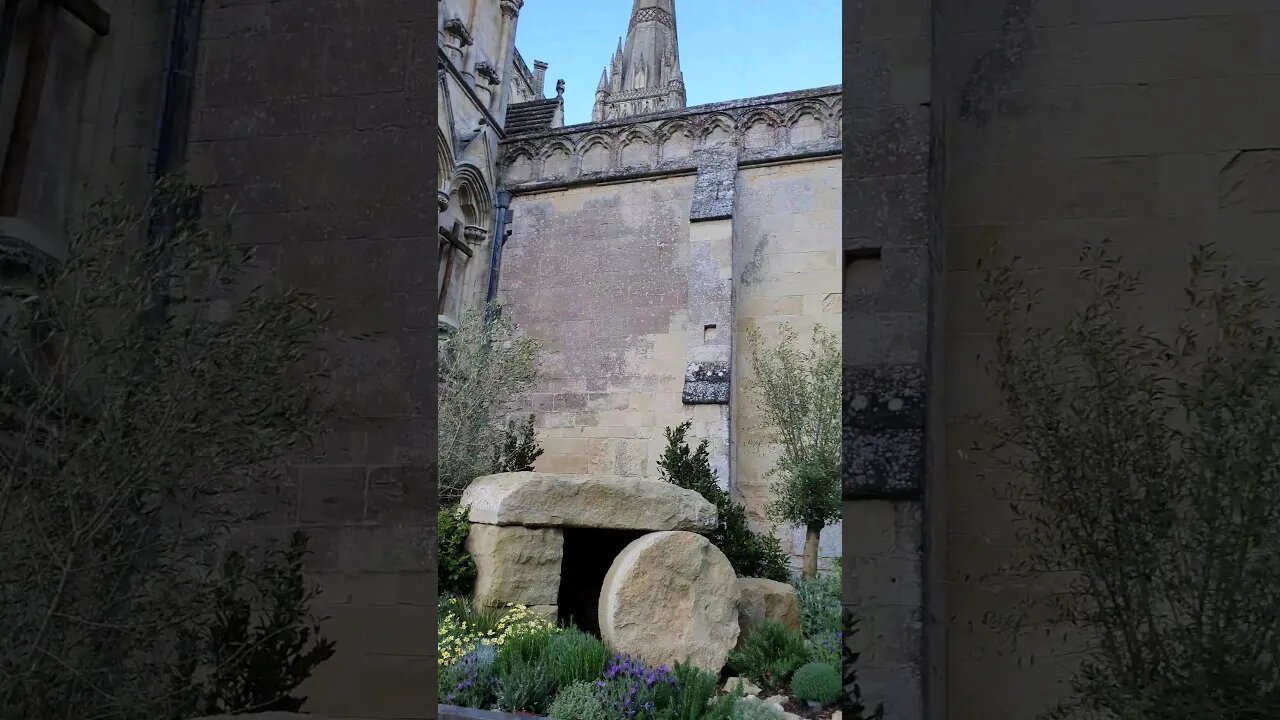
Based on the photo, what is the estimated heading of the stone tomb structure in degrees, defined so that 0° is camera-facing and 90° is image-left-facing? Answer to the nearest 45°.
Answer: approximately 0°

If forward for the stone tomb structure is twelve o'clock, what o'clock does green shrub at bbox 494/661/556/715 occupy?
The green shrub is roughly at 1 o'clock from the stone tomb structure.

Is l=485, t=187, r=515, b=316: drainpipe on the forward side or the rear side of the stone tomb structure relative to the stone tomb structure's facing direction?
on the rear side

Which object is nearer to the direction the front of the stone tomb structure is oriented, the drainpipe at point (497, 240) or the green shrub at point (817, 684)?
the green shrub

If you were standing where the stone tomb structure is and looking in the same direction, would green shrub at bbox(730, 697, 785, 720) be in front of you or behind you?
in front

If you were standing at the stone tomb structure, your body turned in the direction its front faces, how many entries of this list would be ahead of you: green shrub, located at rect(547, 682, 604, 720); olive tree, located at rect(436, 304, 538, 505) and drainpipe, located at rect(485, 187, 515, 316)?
1

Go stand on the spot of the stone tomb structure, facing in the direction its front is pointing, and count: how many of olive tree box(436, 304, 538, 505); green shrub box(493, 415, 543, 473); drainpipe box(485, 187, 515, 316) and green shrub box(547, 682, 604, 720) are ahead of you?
1

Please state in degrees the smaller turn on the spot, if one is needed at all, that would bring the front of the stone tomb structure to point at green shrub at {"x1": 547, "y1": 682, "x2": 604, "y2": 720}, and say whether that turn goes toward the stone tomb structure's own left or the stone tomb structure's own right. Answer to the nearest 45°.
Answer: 0° — it already faces it

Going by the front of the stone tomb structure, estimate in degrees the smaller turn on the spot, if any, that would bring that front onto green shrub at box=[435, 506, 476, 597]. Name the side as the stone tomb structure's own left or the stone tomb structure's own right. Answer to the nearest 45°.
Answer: approximately 90° to the stone tomb structure's own right

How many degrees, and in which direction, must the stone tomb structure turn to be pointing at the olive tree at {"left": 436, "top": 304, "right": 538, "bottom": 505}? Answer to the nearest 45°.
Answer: approximately 135° to its right
